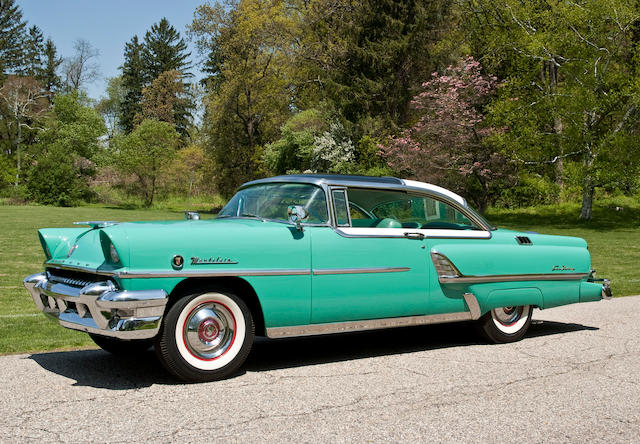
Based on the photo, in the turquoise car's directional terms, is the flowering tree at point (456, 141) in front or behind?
behind

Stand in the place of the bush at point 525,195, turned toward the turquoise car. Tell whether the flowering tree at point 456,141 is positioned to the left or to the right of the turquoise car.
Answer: right

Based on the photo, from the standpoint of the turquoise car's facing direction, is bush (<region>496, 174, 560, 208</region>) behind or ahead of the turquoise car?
behind

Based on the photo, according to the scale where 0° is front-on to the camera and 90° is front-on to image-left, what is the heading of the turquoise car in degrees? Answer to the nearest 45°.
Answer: approximately 45°
